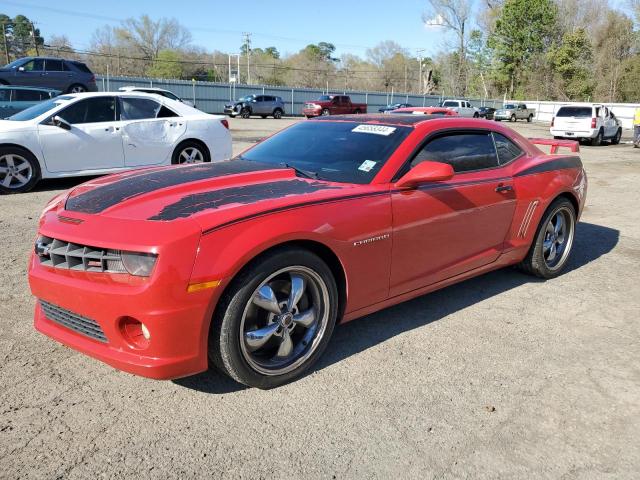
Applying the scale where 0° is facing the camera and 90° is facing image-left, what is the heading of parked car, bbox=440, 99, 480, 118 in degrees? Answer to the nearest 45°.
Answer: approximately 270°

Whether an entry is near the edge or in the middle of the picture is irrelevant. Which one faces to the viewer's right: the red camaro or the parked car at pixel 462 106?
the parked car

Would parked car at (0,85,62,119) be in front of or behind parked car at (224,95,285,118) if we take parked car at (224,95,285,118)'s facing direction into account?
in front

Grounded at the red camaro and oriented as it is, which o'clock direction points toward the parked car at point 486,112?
The parked car is roughly at 5 o'clock from the red camaro.

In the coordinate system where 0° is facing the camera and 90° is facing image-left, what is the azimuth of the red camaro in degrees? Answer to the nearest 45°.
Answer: approximately 45°

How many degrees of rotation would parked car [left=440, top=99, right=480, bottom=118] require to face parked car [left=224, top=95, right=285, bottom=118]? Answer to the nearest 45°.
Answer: approximately 135° to its right

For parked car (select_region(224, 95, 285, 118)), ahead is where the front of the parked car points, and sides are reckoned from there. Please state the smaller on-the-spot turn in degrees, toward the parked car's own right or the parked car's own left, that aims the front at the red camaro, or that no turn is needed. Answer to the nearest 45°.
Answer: approximately 45° to the parked car's own left

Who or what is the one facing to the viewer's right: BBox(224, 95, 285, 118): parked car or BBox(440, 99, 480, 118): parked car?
BBox(440, 99, 480, 118): parked car

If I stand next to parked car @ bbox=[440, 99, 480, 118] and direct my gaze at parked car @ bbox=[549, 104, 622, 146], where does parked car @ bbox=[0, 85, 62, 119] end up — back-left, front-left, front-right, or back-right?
front-right

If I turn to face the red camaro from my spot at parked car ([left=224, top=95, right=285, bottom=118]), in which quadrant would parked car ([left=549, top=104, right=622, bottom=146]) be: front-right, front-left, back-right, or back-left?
front-left

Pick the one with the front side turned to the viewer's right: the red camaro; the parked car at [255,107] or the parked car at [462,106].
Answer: the parked car at [462,106]

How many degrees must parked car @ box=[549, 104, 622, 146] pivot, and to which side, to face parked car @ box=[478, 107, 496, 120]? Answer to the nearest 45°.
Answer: approximately 45° to its left

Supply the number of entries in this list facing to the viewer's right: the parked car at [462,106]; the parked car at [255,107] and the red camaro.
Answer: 1

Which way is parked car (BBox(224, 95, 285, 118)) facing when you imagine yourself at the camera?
facing the viewer and to the left of the viewer

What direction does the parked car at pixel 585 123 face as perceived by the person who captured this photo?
facing away from the viewer and to the right of the viewer

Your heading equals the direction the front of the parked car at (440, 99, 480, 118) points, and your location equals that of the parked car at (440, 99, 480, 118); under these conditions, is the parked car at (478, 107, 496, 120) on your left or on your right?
on your left

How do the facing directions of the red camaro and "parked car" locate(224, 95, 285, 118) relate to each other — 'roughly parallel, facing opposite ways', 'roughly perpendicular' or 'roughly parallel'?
roughly parallel
